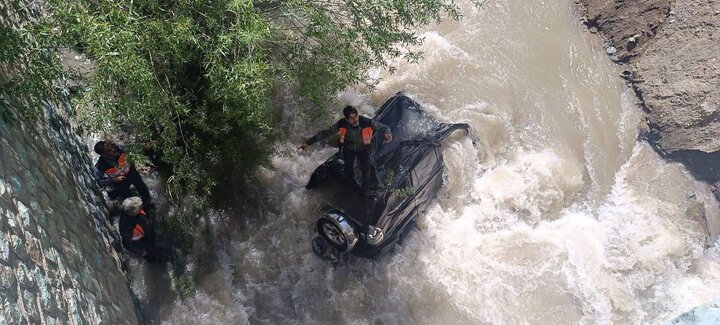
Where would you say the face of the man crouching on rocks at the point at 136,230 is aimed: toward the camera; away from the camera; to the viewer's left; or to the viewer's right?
to the viewer's right

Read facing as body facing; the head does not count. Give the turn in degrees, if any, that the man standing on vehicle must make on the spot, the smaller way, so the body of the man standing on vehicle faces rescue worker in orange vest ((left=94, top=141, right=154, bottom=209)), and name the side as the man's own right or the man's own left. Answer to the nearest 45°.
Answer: approximately 90° to the man's own right

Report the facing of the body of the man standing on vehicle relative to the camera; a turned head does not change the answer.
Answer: toward the camera

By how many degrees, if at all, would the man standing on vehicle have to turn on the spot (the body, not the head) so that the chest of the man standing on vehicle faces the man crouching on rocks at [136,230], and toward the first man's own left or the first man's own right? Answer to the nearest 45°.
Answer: approximately 90° to the first man's own right
